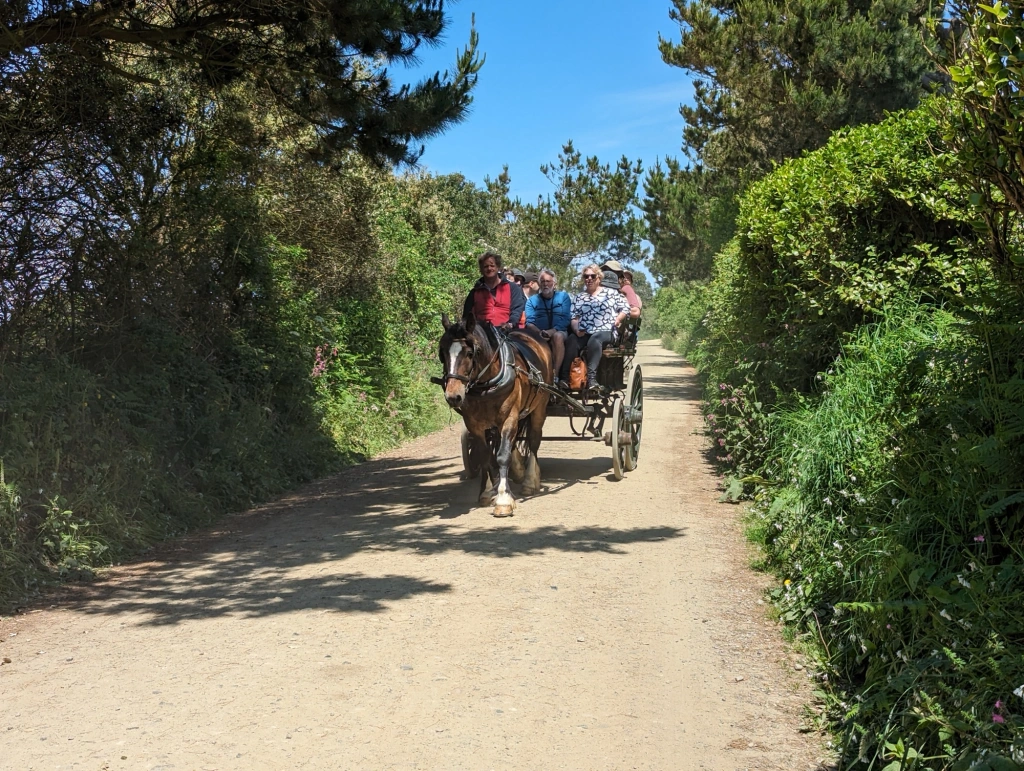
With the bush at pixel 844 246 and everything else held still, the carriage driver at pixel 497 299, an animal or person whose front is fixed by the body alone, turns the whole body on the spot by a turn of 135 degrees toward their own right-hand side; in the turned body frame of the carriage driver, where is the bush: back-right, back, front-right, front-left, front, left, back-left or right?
back

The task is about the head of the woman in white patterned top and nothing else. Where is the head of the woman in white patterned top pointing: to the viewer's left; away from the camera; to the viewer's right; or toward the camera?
toward the camera

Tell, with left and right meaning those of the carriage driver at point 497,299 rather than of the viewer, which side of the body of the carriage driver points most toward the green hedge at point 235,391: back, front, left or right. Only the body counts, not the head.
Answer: right

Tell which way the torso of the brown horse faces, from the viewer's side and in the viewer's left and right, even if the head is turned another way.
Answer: facing the viewer and to the left of the viewer

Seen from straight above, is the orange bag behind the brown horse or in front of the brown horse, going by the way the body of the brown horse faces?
behind

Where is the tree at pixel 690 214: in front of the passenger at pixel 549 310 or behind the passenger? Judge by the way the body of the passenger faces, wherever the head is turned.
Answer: behind

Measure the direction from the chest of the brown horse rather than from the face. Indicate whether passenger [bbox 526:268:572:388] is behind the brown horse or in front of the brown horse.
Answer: behind

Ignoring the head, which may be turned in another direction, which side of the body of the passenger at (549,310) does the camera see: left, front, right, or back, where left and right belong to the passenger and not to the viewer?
front

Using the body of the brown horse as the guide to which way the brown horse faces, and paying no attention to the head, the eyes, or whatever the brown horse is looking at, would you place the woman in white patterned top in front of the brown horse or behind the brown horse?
behind

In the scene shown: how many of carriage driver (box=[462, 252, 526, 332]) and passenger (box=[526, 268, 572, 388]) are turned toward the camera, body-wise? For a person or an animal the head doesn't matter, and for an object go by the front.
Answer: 2

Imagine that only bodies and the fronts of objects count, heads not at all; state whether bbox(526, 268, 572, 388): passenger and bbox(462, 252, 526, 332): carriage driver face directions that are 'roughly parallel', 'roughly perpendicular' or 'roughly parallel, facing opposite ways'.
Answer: roughly parallel

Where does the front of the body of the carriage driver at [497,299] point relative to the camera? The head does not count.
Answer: toward the camera

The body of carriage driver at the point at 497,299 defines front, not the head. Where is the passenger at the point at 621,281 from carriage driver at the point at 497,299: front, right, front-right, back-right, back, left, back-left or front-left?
back-left

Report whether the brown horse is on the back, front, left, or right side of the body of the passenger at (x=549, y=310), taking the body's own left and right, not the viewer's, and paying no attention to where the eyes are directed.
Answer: front

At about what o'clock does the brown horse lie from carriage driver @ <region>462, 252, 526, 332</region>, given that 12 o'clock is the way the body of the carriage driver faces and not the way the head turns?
The brown horse is roughly at 12 o'clock from the carriage driver.

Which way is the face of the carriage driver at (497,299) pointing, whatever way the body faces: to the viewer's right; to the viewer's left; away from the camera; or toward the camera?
toward the camera
